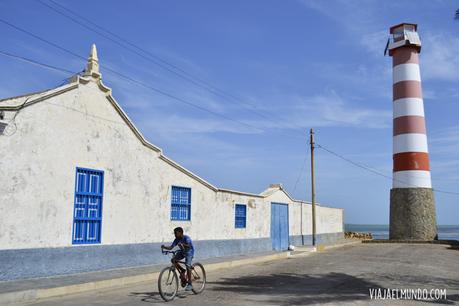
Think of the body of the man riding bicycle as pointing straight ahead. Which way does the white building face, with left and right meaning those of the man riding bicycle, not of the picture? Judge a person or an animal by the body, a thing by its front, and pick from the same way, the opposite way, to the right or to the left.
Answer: to the left

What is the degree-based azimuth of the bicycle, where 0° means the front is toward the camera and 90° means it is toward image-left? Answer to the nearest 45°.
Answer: approximately 45°

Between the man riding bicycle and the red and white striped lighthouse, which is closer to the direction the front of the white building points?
the man riding bicycle

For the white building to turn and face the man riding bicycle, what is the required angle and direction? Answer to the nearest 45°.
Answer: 0° — it already faces them

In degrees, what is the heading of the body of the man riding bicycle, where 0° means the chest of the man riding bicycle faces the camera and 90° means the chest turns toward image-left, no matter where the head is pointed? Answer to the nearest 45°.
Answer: approximately 45°

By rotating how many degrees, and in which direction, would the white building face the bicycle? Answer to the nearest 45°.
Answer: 0° — it already faces it

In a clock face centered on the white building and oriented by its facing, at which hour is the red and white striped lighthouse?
The red and white striped lighthouse is roughly at 9 o'clock from the white building.

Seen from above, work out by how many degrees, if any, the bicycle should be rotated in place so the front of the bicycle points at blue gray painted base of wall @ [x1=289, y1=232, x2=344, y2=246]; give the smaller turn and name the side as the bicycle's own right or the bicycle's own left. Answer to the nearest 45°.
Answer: approximately 180°

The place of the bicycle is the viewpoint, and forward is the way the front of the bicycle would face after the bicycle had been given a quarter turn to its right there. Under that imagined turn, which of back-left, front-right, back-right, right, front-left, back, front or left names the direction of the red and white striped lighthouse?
right

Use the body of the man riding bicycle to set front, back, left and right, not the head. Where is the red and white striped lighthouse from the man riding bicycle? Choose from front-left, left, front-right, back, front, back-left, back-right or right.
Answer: back

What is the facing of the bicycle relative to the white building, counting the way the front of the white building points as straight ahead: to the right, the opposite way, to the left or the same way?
to the right

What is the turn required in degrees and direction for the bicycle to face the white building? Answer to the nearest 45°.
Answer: approximately 90° to its right
